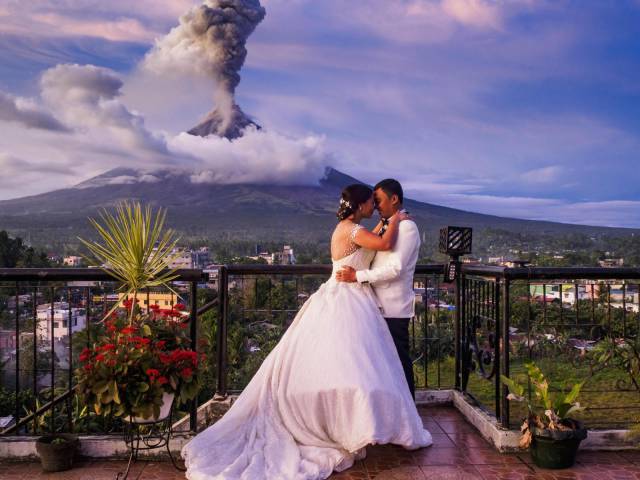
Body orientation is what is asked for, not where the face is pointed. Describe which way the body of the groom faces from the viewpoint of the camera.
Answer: to the viewer's left

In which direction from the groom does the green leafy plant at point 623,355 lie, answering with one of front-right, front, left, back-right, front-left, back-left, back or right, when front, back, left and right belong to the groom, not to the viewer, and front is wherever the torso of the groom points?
back

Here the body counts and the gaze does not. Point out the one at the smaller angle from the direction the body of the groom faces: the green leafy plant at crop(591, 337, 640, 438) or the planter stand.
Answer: the planter stand

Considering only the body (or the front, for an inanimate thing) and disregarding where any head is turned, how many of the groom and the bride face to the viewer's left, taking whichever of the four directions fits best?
1

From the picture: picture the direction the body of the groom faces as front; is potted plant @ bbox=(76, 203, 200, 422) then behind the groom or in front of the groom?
in front

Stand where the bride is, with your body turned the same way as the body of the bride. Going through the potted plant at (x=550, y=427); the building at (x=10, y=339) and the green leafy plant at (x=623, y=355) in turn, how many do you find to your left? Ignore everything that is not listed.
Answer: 1

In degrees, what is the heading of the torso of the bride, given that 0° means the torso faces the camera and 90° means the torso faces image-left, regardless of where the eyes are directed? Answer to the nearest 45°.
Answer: approximately 225°

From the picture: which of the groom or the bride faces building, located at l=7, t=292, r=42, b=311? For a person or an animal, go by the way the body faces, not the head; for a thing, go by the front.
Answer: the groom

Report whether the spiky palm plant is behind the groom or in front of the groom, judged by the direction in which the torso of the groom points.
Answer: in front

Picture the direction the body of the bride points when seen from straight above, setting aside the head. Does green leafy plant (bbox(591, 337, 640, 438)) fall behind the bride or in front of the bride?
in front
